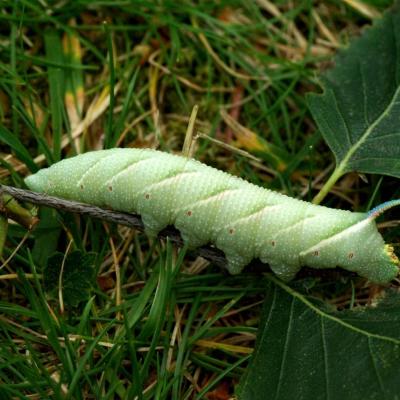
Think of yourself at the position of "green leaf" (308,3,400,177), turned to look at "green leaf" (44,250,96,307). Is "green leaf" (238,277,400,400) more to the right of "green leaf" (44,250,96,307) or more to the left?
left

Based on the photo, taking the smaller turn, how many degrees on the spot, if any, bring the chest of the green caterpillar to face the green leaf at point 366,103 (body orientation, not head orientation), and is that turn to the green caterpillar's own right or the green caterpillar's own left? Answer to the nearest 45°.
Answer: approximately 135° to the green caterpillar's own right

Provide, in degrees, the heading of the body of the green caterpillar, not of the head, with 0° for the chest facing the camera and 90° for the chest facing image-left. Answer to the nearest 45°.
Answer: approximately 90°
